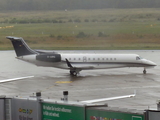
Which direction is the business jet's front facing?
to the viewer's right
